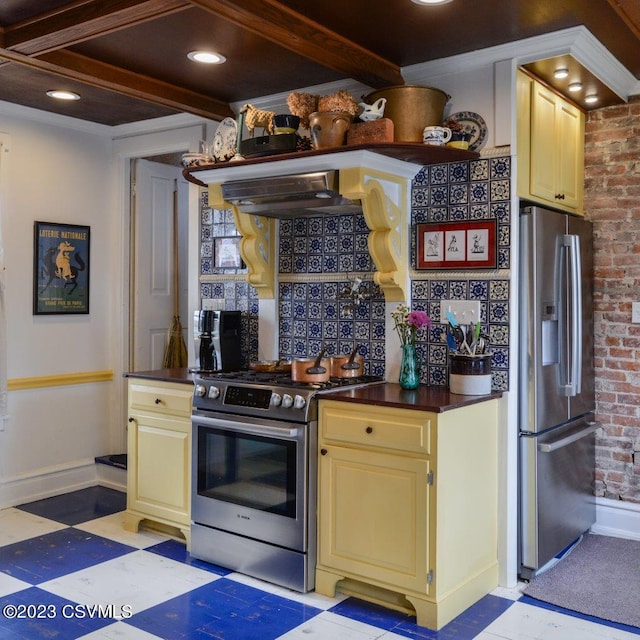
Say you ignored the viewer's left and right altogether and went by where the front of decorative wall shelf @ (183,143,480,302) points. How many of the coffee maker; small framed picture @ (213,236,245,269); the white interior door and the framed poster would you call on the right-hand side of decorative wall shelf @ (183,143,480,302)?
4

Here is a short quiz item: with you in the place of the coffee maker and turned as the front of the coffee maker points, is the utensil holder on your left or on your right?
on your left

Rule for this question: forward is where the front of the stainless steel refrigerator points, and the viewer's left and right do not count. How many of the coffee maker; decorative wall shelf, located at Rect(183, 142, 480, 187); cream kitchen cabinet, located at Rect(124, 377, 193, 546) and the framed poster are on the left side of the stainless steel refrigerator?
0

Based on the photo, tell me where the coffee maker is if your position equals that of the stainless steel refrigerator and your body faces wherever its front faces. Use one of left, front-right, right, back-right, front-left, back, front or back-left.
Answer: back-right

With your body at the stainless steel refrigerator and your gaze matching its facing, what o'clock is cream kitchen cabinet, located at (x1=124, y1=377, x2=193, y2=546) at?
The cream kitchen cabinet is roughly at 4 o'clock from the stainless steel refrigerator.

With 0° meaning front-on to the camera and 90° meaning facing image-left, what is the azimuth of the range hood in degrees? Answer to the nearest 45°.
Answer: approximately 45°

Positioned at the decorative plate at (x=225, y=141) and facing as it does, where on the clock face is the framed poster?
The framed poster is roughly at 3 o'clock from the decorative plate.

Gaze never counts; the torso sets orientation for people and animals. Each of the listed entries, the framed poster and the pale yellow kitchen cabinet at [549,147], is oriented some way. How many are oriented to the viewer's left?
0

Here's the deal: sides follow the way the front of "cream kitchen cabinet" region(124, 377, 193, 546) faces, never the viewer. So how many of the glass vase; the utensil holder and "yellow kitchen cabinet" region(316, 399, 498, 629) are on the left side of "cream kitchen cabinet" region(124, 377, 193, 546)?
3

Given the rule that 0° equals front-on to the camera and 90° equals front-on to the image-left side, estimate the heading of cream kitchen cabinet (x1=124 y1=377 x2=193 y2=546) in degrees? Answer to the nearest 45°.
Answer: approximately 45°

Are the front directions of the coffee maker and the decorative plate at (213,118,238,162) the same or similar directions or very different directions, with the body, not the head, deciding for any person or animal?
same or similar directions

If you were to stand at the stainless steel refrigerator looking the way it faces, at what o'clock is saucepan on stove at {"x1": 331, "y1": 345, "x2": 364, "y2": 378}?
The saucepan on stove is roughly at 4 o'clock from the stainless steel refrigerator.

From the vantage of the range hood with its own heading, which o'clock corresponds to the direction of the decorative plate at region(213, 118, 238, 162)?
The decorative plate is roughly at 3 o'clock from the range hood.

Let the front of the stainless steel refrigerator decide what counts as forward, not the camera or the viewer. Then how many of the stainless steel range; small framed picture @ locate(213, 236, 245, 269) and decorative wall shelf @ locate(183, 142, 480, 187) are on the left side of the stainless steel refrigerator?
0

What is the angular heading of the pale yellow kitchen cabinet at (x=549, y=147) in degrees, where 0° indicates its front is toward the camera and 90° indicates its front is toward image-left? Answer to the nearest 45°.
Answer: approximately 315°

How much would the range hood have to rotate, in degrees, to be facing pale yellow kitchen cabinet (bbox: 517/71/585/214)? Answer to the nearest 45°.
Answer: approximately 135° to its left

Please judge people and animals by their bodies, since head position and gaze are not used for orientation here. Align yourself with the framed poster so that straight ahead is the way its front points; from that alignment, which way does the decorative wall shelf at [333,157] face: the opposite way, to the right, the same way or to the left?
to the right

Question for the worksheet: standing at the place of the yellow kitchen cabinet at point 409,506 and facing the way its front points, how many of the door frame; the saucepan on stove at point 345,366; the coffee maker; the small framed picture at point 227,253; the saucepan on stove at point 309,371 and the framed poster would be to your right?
6

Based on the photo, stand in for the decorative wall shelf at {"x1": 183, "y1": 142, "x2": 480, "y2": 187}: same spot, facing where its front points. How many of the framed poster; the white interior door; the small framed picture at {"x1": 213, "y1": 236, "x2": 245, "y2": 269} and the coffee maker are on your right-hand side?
4

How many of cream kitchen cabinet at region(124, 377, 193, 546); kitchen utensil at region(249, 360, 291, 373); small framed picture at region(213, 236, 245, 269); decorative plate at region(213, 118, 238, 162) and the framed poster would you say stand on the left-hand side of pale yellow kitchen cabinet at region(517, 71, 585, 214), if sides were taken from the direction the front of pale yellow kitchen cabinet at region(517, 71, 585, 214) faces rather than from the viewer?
0

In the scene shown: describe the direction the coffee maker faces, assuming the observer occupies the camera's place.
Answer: facing the viewer and to the left of the viewer

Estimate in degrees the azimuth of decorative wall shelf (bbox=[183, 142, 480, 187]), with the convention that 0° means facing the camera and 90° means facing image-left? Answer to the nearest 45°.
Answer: approximately 45°
